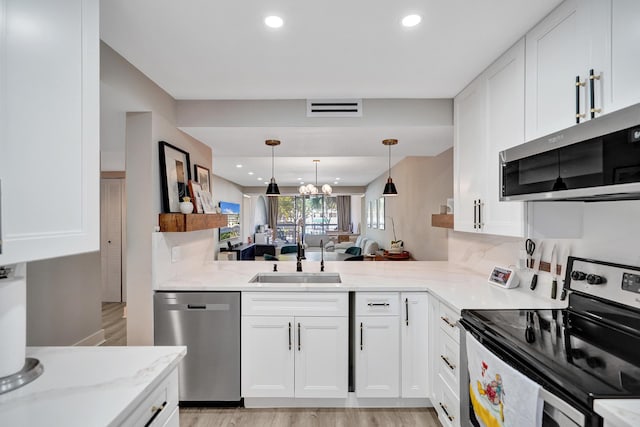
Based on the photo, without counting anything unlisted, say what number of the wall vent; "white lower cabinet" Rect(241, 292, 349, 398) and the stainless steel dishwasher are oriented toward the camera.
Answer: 3

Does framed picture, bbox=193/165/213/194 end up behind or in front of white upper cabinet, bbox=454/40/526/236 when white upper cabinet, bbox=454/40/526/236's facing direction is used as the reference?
in front

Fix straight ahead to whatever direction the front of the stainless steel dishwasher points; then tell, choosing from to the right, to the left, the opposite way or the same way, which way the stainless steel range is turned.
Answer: to the right

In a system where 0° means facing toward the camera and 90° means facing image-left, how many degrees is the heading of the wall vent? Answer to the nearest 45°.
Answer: approximately 0°

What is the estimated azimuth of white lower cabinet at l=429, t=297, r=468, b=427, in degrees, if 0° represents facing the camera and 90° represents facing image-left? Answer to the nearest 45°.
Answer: approximately 45°

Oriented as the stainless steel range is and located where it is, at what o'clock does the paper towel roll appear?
The paper towel roll is roughly at 12 o'clock from the stainless steel range.

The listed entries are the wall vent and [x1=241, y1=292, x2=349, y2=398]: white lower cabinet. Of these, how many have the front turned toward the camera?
2

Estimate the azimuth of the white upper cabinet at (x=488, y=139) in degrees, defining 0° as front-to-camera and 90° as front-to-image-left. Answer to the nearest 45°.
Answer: approximately 45°

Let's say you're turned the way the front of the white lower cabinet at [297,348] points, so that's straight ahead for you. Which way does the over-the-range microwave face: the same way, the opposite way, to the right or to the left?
to the right

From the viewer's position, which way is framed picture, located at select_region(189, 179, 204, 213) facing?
facing the viewer and to the right of the viewer

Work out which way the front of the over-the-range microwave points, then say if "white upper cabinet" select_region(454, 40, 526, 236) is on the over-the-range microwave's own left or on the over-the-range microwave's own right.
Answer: on the over-the-range microwave's own right

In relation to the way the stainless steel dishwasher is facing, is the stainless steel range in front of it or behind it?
in front
